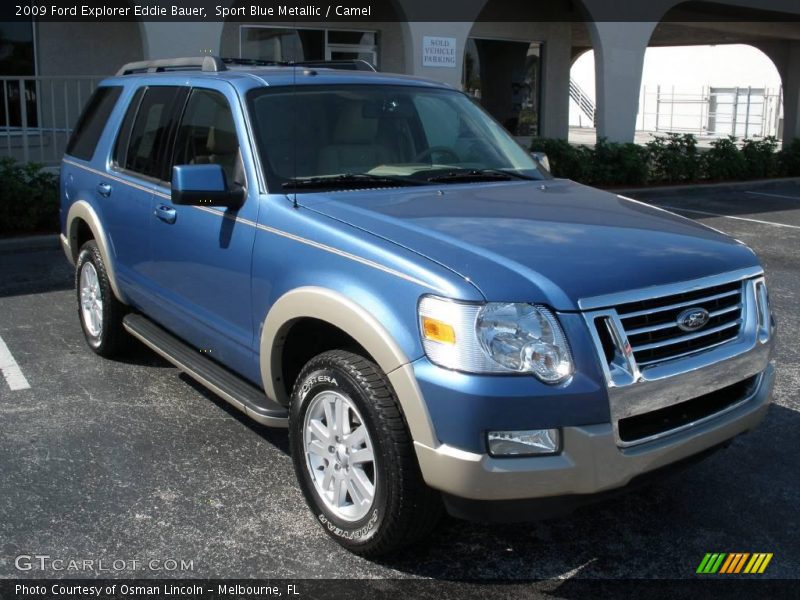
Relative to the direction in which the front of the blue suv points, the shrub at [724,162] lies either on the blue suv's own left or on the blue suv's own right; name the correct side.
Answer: on the blue suv's own left

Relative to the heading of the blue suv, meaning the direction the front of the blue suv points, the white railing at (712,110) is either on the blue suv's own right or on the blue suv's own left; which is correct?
on the blue suv's own left

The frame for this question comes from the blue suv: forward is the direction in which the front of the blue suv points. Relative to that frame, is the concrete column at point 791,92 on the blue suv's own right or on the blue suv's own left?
on the blue suv's own left

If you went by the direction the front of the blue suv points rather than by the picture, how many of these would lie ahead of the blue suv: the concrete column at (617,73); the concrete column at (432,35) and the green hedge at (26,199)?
0

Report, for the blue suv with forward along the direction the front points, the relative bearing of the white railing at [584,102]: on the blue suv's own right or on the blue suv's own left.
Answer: on the blue suv's own left

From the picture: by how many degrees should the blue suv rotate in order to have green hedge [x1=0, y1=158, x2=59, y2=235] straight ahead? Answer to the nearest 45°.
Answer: approximately 180°

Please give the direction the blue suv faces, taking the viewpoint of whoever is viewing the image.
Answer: facing the viewer and to the right of the viewer

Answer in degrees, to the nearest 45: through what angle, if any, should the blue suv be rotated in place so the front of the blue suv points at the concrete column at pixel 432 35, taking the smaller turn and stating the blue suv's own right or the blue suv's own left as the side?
approximately 135° to the blue suv's own left

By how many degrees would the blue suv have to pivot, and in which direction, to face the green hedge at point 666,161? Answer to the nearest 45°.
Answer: approximately 135° to its left

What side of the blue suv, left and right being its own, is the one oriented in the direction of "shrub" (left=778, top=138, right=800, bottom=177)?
left

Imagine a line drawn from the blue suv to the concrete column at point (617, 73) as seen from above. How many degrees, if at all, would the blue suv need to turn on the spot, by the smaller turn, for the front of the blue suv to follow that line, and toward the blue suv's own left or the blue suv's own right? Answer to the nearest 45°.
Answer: approximately 135° to the blue suv's own left
